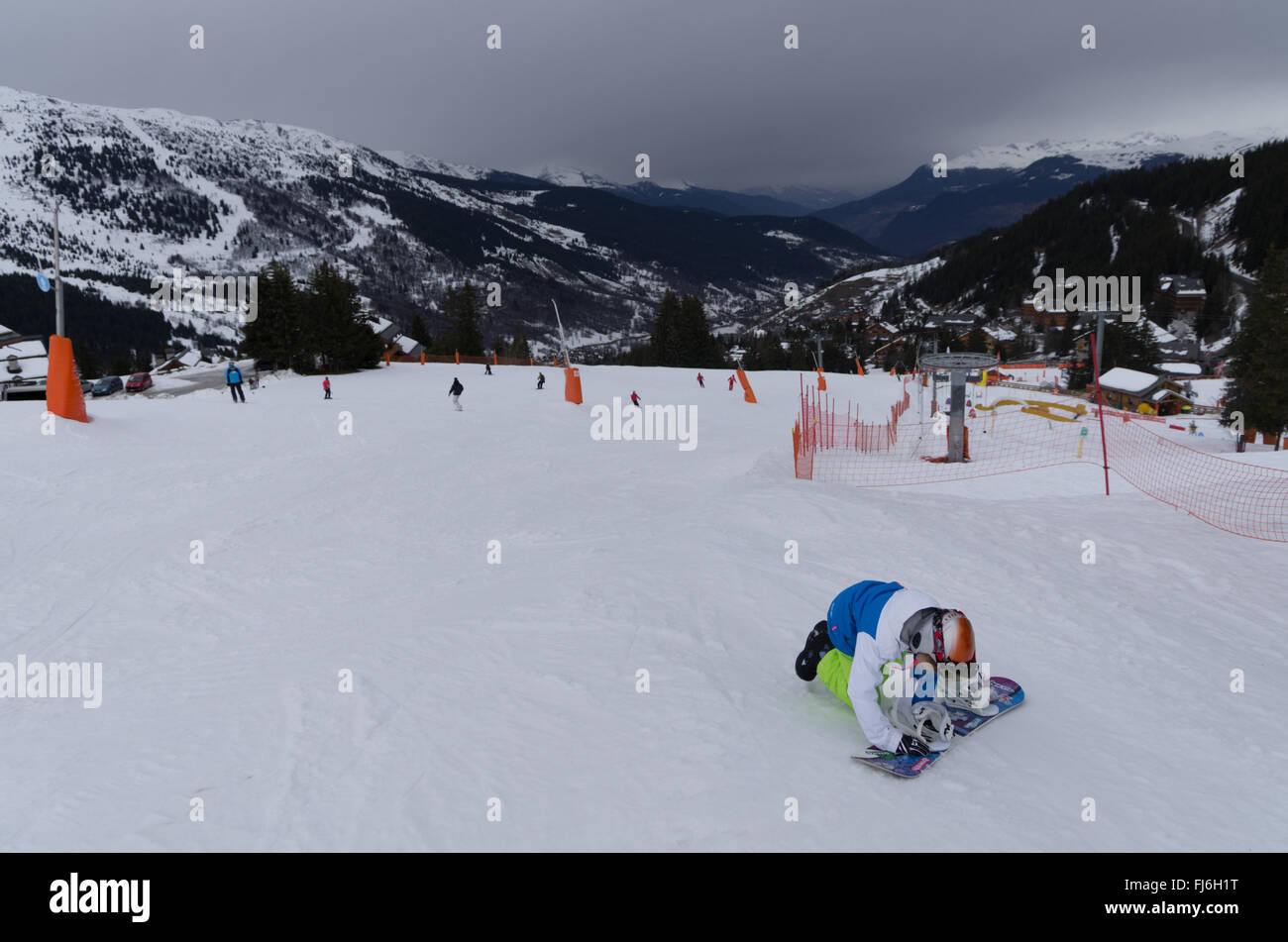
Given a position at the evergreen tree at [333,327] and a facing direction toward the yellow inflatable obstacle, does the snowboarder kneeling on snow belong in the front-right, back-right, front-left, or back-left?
front-right

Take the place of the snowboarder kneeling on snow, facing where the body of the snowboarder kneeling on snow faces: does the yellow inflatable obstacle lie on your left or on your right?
on your left

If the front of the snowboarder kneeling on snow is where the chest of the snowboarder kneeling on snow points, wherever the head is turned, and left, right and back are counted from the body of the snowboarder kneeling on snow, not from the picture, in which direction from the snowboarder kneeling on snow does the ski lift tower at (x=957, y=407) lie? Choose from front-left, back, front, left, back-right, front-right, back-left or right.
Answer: back-left

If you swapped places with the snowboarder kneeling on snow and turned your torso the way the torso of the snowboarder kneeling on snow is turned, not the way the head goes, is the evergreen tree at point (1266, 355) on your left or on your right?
on your left

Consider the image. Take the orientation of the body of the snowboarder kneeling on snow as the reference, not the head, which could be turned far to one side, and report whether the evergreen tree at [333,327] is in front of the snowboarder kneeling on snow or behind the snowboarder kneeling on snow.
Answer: behind

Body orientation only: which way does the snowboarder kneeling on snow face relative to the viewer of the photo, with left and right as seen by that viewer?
facing the viewer and to the right of the viewer

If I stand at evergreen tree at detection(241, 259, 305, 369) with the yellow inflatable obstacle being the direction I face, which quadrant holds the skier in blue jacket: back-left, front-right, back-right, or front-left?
front-right
